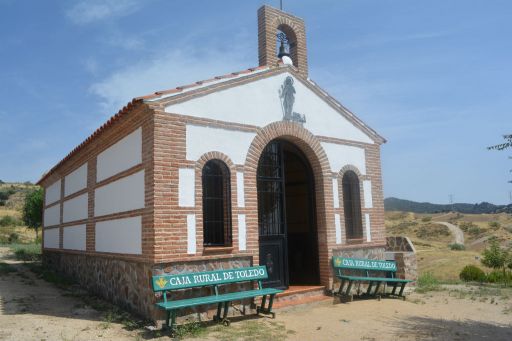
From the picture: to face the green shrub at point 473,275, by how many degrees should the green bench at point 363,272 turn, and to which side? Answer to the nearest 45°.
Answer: approximately 90° to its left

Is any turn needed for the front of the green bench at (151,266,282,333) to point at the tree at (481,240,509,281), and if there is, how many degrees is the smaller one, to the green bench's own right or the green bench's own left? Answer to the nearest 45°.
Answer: approximately 90° to the green bench's own left

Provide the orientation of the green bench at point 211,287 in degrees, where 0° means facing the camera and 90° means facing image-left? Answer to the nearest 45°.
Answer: approximately 315°

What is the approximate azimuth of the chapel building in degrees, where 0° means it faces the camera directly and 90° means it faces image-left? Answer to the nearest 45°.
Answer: approximately 315°

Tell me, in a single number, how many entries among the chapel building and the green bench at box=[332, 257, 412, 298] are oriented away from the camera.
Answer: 0

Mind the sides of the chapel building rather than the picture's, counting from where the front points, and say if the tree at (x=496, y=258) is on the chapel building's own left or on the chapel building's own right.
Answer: on the chapel building's own left

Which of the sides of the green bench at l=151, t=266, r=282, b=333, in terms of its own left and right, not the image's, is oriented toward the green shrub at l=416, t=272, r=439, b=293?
left

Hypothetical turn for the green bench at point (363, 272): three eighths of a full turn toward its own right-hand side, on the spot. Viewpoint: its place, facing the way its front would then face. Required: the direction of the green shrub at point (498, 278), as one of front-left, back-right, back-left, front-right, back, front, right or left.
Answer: back-right

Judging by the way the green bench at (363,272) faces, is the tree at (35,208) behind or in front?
behind

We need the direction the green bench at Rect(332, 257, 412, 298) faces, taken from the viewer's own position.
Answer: facing the viewer and to the right of the viewer

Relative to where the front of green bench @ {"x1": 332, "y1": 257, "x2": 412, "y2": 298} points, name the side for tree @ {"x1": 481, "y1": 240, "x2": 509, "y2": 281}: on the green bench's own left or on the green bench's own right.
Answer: on the green bench's own left

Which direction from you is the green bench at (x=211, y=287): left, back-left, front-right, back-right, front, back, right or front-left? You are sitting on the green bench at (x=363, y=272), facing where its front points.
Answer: right

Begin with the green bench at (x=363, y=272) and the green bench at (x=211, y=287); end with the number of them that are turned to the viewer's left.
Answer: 0

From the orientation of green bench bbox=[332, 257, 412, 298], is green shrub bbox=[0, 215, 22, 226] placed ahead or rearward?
rearward
